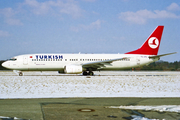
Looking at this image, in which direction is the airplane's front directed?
to the viewer's left
